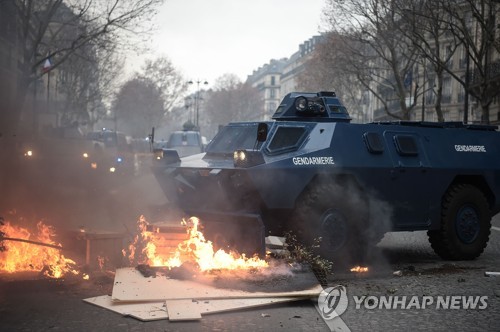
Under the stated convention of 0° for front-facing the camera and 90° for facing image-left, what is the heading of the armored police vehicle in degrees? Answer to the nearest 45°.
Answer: approximately 45°

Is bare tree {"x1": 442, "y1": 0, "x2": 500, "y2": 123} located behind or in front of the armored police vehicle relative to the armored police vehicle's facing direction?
behind

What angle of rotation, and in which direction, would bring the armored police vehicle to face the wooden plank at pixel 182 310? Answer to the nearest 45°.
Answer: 0° — it already faces it

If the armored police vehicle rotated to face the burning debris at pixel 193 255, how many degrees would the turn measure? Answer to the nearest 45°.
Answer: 0° — it already faces it

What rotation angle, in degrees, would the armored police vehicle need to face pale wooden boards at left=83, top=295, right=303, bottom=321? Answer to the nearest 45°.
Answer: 0° — it already faces it

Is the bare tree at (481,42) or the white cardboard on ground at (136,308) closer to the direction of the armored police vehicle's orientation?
the white cardboard on ground

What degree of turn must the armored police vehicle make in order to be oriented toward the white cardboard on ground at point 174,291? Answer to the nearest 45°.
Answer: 0° — it already faces it
